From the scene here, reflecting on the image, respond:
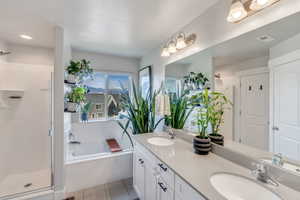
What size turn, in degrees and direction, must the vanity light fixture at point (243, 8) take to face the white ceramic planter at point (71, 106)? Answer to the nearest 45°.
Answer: approximately 45° to its right

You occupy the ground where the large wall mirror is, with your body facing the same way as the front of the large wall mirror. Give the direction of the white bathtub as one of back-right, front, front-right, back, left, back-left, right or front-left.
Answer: front-right

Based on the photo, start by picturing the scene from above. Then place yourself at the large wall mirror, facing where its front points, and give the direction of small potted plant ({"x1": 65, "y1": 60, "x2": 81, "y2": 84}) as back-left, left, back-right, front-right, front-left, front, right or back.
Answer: front-right

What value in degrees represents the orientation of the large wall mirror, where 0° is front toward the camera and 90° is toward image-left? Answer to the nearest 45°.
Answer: approximately 45°

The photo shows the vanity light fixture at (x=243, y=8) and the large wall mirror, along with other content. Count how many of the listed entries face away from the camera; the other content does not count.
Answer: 0
